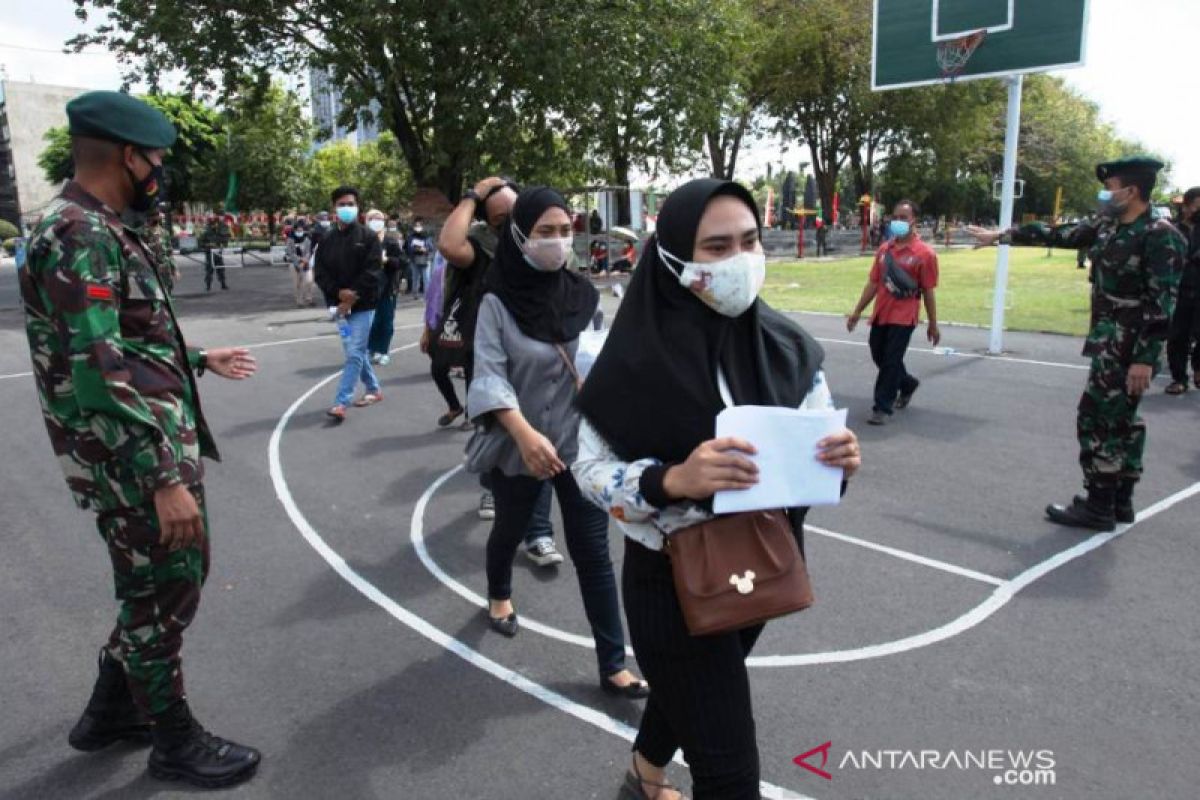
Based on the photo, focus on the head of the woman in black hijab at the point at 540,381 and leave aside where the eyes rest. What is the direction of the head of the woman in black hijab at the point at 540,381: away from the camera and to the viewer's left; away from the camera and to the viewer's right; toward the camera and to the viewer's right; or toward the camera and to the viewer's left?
toward the camera and to the viewer's right

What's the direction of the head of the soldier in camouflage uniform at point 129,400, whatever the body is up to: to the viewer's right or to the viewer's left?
to the viewer's right

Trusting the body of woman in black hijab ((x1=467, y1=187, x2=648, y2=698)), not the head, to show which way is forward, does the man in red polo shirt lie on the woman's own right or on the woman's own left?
on the woman's own left

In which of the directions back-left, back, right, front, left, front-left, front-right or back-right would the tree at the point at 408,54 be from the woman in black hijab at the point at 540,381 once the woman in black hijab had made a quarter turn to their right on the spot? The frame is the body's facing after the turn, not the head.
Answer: back-right

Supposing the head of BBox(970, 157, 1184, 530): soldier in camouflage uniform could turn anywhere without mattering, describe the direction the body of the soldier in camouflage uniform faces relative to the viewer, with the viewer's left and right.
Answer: facing to the left of the viewer

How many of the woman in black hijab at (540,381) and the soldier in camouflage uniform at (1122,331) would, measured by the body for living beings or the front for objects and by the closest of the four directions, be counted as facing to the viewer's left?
1

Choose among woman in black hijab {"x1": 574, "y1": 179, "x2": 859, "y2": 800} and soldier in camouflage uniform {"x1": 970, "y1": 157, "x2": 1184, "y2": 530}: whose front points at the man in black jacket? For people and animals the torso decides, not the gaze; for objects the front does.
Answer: the soldier in camouflage uniform

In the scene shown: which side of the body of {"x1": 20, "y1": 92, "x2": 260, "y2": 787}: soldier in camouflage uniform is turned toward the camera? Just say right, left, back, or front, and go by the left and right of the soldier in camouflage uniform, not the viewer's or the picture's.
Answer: right

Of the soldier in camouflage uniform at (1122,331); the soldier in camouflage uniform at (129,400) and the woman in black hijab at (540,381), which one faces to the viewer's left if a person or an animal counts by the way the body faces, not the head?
the soldier in camouflage uniform at (1122,331)

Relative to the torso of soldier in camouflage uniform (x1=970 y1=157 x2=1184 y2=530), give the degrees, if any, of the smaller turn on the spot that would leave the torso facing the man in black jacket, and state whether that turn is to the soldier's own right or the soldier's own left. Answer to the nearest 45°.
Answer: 0° — they already face them

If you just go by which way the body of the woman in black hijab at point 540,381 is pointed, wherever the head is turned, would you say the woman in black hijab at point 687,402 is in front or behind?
in front

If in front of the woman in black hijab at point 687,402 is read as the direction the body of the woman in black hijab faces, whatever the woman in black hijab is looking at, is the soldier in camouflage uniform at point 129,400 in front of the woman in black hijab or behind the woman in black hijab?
behind

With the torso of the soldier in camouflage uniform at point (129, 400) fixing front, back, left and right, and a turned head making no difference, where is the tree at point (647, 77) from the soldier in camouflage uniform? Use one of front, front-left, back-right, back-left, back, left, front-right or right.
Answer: front-left

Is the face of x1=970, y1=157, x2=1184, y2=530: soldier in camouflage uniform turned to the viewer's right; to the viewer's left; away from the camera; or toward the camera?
to the viewer's left

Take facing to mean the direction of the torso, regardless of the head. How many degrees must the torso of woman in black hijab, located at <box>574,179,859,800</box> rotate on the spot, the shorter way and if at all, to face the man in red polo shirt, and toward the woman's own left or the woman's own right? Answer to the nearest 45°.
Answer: approximately 135° to the woman's own left
